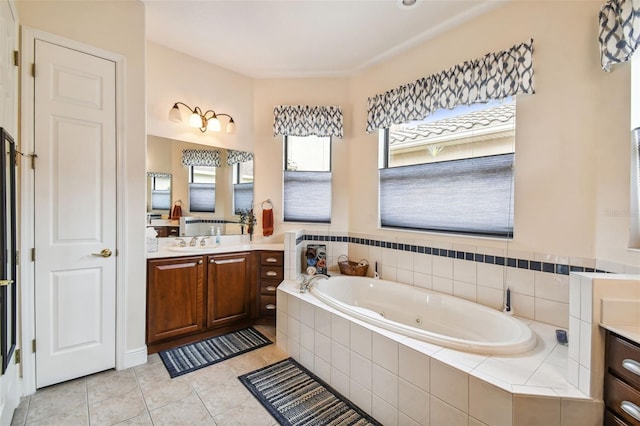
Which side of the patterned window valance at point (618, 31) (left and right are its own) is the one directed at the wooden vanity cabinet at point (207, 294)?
front

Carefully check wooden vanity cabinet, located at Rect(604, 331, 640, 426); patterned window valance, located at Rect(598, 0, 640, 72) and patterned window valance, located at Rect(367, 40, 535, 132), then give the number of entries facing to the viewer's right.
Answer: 0

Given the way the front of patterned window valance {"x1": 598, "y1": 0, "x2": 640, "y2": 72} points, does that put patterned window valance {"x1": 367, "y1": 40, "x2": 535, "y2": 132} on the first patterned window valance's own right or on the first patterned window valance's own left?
on the first patterned window valance's own right

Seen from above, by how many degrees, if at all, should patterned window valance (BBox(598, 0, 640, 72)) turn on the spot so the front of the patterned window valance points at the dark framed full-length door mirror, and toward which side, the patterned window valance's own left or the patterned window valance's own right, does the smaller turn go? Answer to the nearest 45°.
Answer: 0° — it already faces it

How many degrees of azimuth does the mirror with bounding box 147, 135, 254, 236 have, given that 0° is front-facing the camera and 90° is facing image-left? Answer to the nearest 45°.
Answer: approximately 315°

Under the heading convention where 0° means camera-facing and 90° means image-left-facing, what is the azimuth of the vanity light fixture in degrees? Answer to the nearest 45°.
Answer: approximately 315°

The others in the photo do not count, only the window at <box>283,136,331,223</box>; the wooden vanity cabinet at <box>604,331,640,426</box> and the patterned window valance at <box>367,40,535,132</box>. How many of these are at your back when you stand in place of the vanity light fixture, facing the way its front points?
0

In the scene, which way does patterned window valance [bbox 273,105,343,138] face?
toward the camera

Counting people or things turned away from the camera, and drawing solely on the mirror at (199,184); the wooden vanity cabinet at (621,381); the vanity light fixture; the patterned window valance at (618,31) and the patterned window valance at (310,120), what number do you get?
0

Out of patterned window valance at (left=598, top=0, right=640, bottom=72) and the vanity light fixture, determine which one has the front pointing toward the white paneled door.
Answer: the patterned window valance

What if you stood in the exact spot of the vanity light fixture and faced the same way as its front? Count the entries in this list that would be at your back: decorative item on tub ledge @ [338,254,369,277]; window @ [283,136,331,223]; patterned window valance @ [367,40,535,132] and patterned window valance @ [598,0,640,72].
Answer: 0

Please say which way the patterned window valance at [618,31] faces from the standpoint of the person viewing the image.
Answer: facing the viewer and to the left of the viewer

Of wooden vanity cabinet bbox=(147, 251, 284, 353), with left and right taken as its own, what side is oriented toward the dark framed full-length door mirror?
right

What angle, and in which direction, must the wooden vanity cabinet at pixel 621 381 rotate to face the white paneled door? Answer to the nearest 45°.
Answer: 0° — it already faces it

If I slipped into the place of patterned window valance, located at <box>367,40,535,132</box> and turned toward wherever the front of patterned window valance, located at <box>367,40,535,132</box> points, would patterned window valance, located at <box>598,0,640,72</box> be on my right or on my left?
on my left

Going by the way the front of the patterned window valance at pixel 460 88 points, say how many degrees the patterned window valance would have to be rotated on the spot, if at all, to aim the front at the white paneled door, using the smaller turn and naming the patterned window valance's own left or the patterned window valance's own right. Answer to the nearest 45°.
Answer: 0° — it already faces it

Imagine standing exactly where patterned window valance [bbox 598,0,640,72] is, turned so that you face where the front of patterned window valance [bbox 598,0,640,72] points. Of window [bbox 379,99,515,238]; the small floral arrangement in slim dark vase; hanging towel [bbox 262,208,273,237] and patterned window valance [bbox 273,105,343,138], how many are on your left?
0

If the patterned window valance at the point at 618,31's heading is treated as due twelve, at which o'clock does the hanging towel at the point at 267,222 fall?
The hanging towel is roughly at 1 o'clock from the patterned window valance.

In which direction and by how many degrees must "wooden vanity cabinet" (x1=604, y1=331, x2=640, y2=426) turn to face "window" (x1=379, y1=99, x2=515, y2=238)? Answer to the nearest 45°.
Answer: approximately 90° to its right

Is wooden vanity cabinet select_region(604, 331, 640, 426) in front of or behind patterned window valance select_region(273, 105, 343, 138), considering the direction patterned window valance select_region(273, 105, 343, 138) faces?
in front

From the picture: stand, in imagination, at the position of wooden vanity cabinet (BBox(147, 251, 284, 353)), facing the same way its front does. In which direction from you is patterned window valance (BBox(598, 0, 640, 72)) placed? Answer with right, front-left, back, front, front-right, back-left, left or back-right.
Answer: front

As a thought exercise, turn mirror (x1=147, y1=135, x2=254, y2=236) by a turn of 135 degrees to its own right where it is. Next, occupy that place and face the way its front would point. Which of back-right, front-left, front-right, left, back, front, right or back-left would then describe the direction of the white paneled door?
front-left
